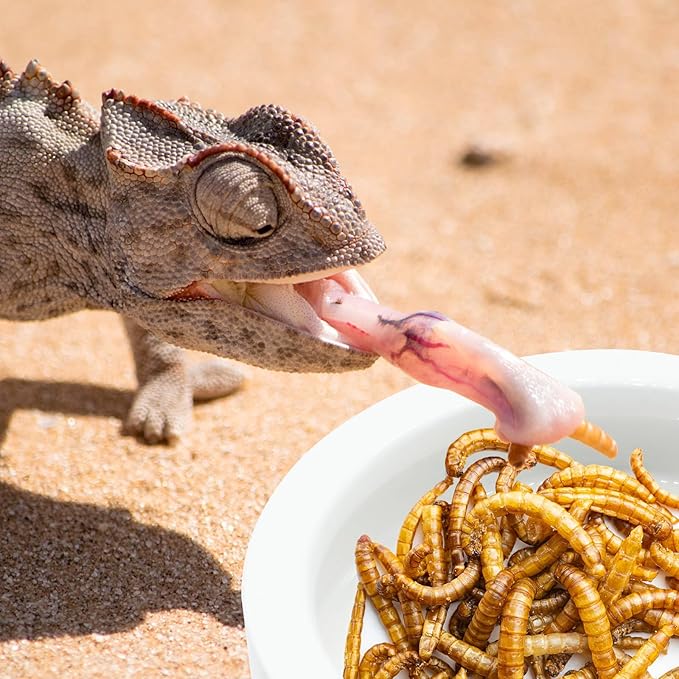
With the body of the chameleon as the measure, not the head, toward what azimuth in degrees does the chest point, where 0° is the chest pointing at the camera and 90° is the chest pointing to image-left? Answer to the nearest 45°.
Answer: approximately 270°

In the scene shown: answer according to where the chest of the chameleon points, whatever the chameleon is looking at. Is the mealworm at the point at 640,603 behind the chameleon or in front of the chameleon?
in front

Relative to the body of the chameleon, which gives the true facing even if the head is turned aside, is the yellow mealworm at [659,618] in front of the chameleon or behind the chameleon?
in front

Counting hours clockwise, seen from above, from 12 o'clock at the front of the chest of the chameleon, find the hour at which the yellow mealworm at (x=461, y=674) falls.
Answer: The yellow mealworm is roughly at 1 o'clock from the chameleon.

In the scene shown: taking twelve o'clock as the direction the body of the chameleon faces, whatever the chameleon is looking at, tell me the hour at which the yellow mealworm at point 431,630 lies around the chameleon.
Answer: The yellow mealworm is roughly at 1 o'clock from the chameleon.

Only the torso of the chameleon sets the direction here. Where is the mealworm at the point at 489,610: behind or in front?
in front
